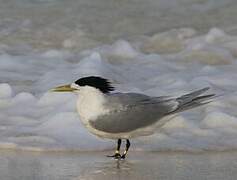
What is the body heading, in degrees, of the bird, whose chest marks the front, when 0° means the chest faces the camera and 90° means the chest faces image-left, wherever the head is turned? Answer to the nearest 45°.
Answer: approximately 90°
